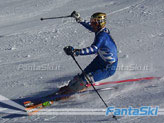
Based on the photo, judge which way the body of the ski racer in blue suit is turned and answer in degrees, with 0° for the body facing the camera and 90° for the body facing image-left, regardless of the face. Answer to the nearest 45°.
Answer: approximately 90°
